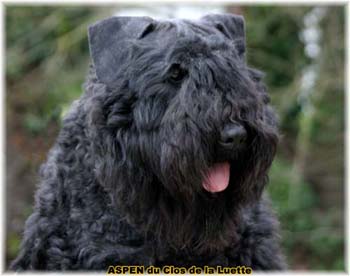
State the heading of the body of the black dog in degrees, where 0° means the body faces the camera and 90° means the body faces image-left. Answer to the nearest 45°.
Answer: approximately 315°
